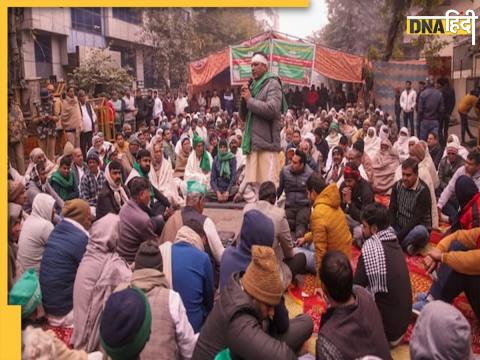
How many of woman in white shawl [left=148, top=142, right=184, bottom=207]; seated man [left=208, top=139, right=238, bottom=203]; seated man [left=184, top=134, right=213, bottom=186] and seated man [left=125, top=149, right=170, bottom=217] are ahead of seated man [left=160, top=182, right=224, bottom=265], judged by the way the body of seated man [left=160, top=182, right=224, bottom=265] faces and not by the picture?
4

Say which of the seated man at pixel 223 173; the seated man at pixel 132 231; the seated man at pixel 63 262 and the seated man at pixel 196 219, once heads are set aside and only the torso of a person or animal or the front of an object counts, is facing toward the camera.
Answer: the seated man at pixel 223 173

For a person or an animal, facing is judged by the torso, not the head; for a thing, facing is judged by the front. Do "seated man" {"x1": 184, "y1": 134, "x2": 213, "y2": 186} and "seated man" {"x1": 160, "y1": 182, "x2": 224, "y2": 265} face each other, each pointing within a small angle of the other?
yes

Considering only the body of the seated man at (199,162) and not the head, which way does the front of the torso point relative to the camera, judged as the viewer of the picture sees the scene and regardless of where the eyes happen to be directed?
toward the camera

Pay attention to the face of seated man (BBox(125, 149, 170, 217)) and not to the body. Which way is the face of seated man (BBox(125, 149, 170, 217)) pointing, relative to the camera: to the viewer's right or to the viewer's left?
to the viewer's right

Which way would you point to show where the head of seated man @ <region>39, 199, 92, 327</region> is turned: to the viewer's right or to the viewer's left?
to the viewer's right

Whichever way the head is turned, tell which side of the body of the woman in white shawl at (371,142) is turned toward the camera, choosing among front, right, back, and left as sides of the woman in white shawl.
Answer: front

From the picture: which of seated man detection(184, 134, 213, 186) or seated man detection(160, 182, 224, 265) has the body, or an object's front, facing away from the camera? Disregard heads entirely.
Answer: seated man detection(160, 182, 224, 265)

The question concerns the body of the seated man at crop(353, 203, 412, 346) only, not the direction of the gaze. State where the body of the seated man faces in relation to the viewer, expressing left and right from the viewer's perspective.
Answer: facing away from the viewer and to the left of the viewer

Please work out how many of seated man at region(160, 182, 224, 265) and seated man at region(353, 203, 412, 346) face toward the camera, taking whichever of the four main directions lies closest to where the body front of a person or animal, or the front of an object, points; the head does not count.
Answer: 0

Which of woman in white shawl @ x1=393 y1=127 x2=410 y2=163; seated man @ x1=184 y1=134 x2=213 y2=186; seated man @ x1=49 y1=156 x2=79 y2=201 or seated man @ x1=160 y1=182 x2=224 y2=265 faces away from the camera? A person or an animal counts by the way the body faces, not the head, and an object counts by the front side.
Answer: seated man @ x1=160 y1=182 x2=224 y2=265

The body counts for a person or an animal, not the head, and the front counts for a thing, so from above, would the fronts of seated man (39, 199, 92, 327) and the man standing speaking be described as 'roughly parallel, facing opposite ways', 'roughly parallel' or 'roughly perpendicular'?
roughly parallel, facing opposite ways

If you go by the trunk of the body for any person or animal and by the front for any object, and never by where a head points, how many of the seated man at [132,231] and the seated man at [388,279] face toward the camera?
0
